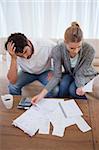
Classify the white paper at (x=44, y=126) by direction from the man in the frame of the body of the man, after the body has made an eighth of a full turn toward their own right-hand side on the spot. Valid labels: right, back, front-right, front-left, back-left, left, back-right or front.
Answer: front-left

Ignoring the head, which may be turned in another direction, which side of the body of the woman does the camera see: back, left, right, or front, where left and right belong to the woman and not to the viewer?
front

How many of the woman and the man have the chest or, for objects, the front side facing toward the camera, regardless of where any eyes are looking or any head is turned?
2

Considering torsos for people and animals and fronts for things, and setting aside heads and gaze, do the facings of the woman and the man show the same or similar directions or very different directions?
same or similar directions

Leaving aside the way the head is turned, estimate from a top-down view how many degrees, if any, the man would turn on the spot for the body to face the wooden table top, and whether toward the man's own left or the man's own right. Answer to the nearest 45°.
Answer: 0° — they already face it

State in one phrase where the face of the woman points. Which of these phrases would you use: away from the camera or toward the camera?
toward the camera

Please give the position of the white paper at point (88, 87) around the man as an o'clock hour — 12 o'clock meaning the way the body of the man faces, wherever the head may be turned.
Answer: The white paper is roughly at 10 o'clock from the man.

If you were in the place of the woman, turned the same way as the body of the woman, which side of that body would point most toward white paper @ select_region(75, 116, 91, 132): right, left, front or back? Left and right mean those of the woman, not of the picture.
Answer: front

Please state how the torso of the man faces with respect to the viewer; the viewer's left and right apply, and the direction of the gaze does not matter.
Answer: facing the viewer

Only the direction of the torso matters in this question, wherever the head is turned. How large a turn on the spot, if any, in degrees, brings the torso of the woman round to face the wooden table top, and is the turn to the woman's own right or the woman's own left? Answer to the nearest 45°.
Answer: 0° — they already face it

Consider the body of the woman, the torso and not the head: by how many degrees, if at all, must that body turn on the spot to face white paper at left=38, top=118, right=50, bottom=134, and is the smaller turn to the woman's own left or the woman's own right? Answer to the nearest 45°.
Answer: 0° — they already face it
